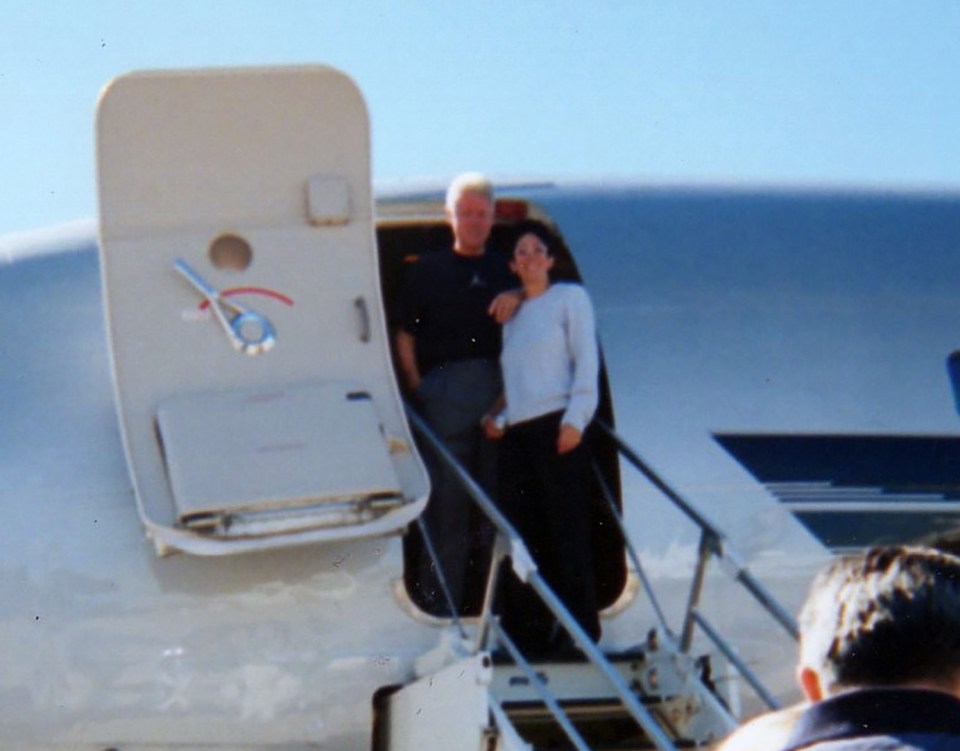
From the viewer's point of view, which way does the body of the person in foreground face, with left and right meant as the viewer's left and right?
facing away from the viewer

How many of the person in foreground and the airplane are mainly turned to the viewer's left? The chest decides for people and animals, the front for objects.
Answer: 1

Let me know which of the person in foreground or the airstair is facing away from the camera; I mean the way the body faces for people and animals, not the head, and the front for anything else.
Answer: the person in foreground

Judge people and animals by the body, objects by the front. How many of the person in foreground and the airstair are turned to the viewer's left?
0

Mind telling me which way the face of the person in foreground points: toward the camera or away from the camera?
away from the camera

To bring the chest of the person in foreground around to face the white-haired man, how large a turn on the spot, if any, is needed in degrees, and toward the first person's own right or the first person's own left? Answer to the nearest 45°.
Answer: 0° — they already face them

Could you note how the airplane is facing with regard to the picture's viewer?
facing to the left of the viewer

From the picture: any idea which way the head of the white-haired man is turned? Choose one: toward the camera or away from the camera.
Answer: toward the camera

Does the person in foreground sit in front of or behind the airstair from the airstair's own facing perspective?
in front
